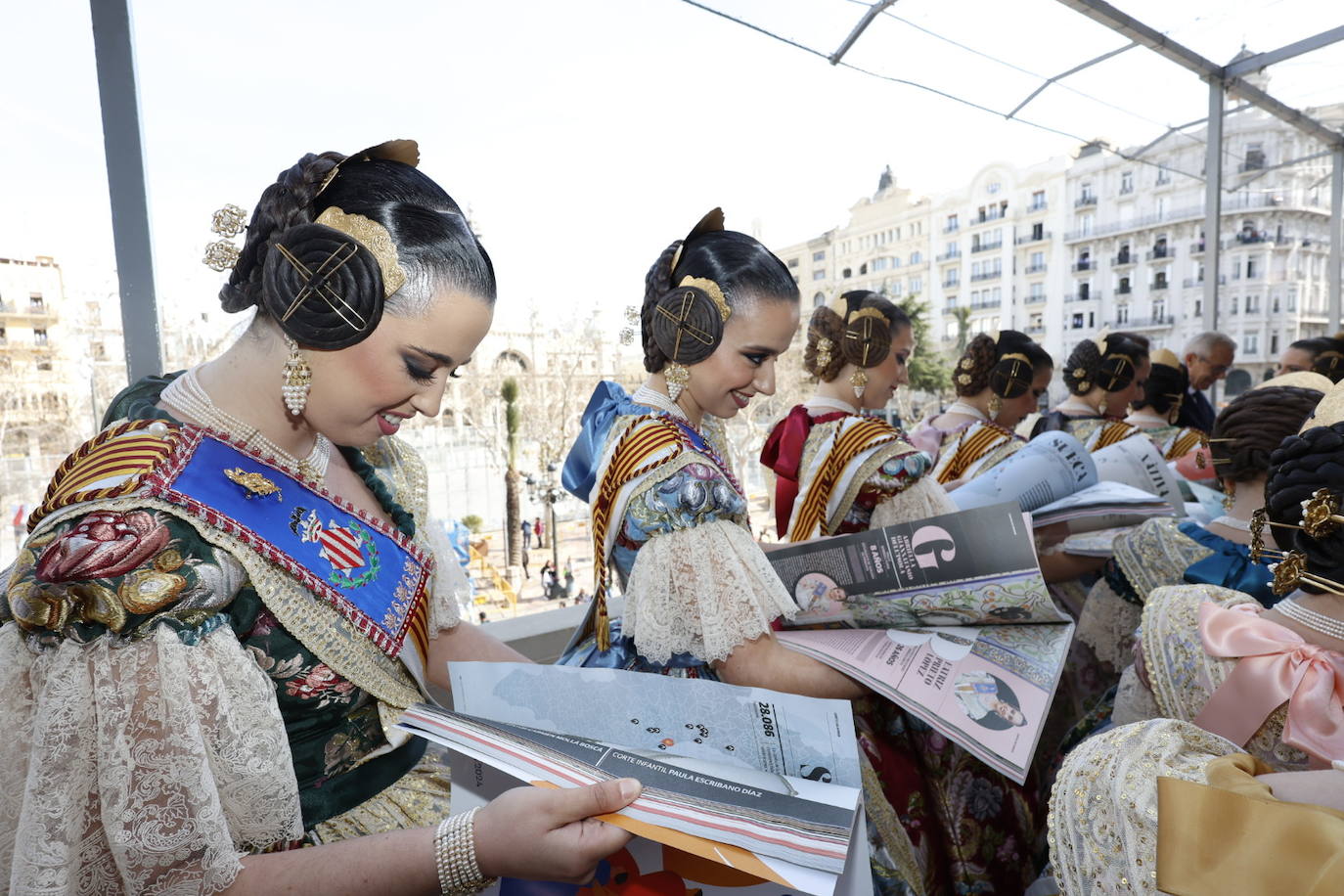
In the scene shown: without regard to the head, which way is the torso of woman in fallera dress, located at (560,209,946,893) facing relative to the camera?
to the viewer's right

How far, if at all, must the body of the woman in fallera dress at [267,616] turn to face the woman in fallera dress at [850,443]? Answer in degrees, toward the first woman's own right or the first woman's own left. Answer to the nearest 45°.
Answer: approximately 90° to the first woman's own left

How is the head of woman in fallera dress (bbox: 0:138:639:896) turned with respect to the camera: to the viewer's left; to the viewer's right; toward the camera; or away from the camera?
to the viewer's right

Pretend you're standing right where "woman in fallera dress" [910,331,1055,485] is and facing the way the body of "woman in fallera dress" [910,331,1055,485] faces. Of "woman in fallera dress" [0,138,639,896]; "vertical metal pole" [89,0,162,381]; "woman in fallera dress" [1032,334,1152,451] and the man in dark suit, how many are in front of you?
2

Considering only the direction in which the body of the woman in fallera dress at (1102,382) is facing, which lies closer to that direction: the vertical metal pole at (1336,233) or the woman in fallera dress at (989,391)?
the vertical metal pole

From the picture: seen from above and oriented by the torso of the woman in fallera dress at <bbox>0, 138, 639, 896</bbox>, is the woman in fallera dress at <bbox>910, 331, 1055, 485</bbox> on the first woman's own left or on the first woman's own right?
on the first woman's own left

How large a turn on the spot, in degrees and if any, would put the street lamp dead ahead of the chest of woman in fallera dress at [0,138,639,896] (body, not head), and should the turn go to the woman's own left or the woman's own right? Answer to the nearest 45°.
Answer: approximately 135° to the woman's own left

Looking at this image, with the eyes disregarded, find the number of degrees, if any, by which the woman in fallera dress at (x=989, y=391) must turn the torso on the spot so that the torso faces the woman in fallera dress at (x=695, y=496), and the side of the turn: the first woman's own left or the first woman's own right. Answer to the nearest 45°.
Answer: approximately 135° to the first woman's own right

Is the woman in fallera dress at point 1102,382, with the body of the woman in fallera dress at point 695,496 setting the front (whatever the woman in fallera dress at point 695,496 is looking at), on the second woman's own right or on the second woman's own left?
on the second woman's own left

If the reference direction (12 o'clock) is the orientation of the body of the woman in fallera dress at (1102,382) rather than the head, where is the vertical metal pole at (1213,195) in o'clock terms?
The vertical metal pole is roughly at 11 o'clock from the woman in fallera dress.

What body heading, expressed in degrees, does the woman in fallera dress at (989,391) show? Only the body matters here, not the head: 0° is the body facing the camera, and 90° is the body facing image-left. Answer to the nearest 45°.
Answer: approximately 225°

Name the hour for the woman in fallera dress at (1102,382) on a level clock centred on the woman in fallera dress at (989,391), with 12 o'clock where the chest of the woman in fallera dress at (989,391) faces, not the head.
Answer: the woman in fallera dress at (1102,382) is roughly at 12 o'clock from the woman in fallera dress at (989,391).
